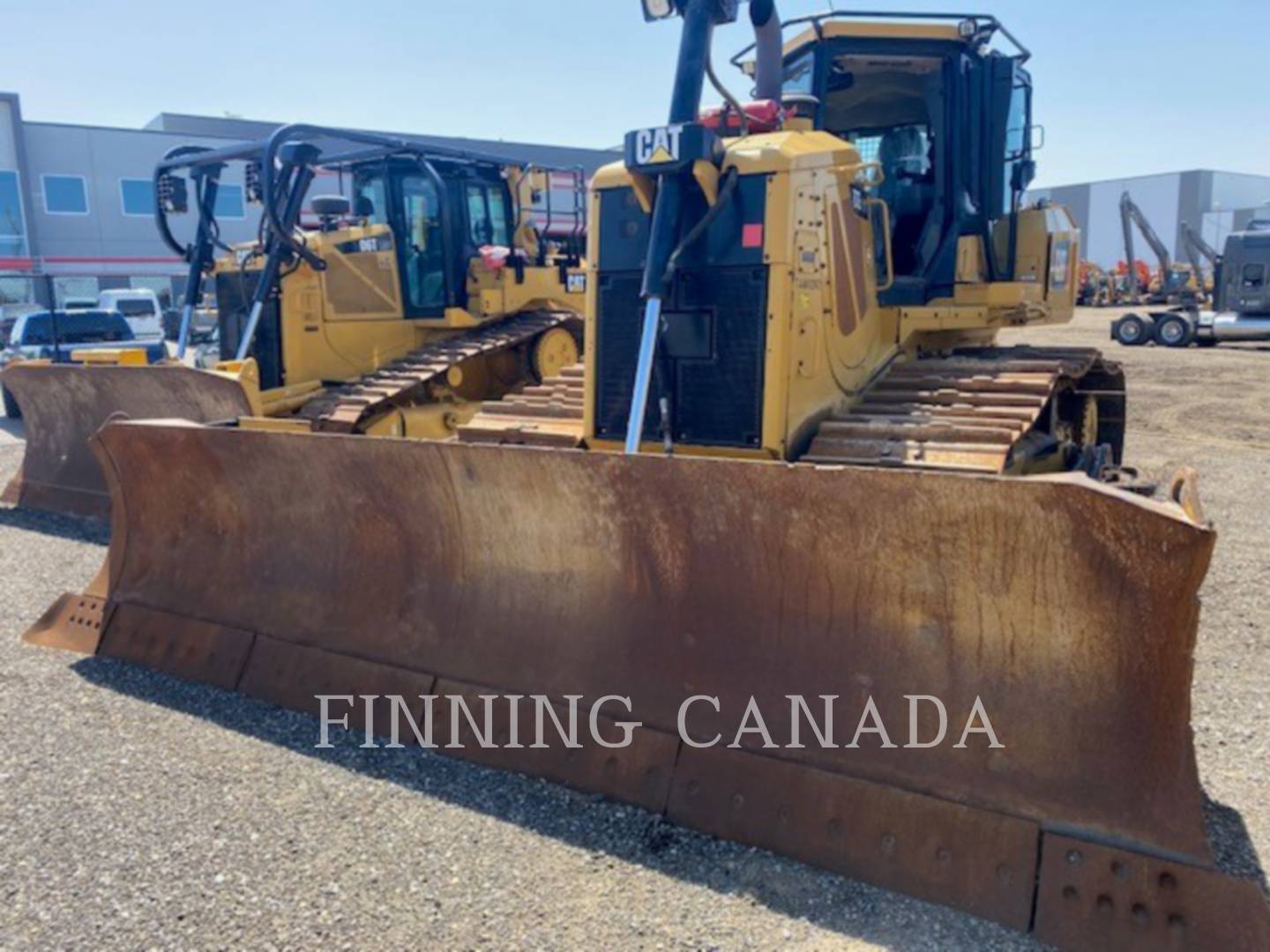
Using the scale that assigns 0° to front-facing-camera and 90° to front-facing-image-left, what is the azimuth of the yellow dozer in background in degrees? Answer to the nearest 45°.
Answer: approximately 45°

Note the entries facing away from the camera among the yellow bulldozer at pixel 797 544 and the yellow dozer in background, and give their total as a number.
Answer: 0

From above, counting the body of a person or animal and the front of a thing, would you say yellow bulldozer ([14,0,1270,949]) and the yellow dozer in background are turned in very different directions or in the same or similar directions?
same or similar directions

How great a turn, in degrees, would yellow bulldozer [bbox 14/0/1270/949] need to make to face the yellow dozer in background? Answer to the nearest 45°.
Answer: approximately 90° to its right

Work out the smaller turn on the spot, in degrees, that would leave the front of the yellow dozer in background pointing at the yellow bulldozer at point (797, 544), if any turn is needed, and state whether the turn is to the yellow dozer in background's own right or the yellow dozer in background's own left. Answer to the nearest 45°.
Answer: approximately 45° to the yellow dozer in background's own left

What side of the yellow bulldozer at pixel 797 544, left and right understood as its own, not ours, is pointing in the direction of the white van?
right

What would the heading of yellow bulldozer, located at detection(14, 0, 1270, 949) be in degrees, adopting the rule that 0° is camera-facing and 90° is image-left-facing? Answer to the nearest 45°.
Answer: approximately 45°
